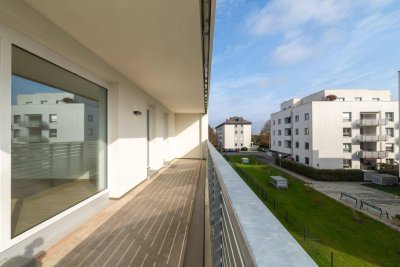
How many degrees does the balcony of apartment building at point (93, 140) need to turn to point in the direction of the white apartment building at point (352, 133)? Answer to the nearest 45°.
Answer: approximately 45° to its left
